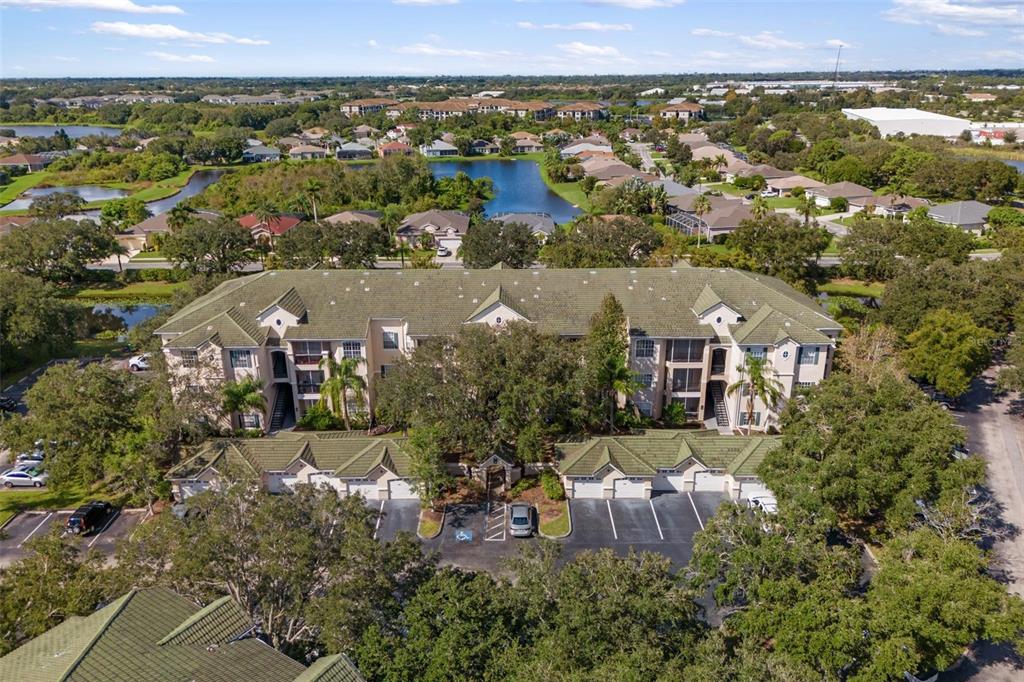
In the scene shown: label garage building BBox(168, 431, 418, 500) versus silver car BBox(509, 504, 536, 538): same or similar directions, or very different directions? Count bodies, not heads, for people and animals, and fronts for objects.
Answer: very different directions

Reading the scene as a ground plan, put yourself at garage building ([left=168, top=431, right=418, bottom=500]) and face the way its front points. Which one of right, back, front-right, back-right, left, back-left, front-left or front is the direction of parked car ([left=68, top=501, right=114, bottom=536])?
right

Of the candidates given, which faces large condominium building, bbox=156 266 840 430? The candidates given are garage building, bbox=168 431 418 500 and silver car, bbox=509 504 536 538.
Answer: the silver car

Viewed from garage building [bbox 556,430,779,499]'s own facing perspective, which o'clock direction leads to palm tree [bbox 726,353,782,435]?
The palm tree is roughly at 7 o'clock from the garage building.

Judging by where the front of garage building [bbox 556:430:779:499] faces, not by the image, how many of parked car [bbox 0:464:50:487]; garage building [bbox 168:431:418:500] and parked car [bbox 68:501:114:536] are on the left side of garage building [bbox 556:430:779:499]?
0

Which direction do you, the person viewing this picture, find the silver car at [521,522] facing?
facing away from the viewer

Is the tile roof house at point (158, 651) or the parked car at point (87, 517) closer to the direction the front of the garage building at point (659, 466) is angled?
the tile roof house

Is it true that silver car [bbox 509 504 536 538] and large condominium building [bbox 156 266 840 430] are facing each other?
yes

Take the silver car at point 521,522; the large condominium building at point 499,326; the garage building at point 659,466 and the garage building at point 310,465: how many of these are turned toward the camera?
3

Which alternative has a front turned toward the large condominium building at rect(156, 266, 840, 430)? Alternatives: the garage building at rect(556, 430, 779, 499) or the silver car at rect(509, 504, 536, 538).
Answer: the silver car

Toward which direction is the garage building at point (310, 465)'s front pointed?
toward the camera

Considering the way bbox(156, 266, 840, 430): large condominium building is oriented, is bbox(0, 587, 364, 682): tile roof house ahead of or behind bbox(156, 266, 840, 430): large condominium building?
ahead

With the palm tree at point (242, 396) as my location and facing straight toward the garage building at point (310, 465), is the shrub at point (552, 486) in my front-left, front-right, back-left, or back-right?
front-left

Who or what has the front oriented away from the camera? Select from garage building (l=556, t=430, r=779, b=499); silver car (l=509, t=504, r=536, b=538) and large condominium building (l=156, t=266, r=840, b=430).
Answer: the silver car

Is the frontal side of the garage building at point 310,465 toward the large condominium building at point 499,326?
no

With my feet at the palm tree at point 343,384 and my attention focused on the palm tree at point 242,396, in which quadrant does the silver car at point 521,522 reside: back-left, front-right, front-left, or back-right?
back-left

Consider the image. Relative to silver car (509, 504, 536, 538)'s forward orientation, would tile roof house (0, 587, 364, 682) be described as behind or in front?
behind

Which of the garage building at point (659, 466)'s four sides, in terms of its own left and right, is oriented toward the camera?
front

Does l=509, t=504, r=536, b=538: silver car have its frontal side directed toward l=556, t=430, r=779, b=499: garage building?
no

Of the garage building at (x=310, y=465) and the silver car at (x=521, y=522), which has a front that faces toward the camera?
the garage building
